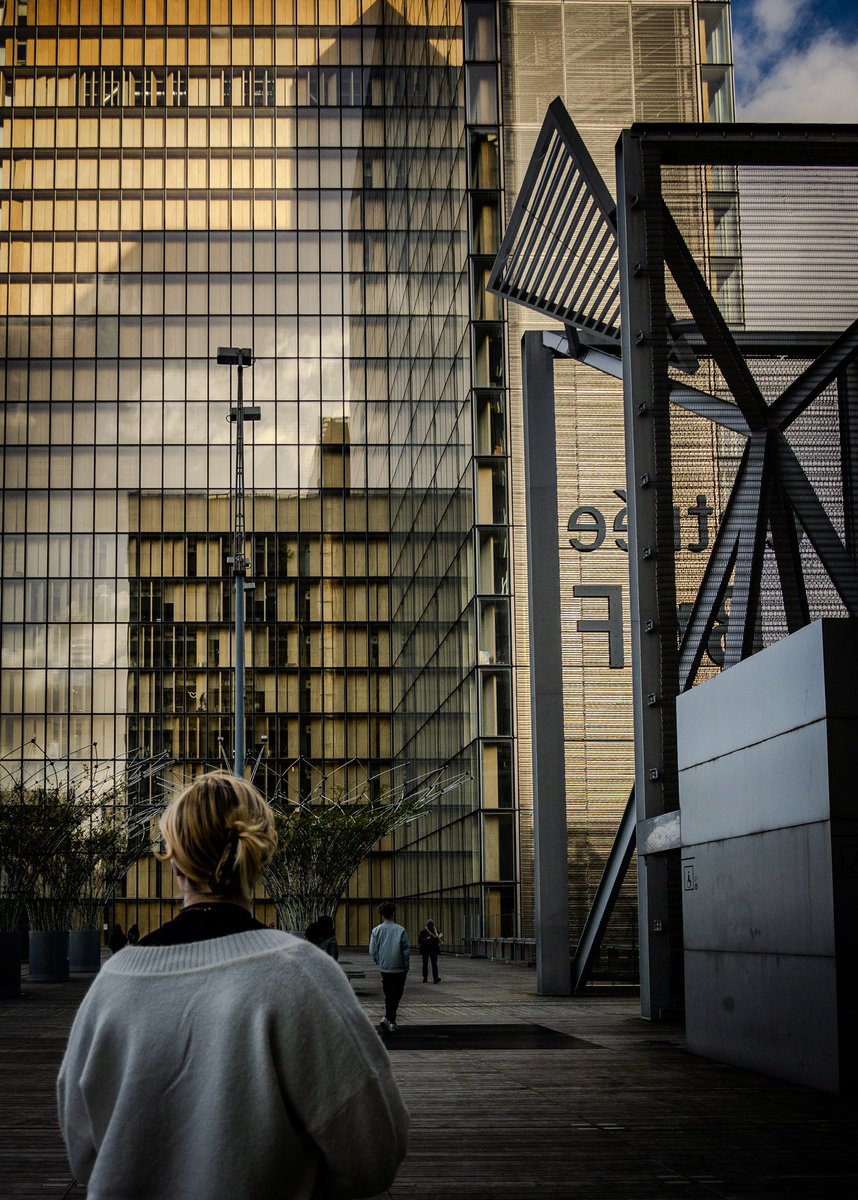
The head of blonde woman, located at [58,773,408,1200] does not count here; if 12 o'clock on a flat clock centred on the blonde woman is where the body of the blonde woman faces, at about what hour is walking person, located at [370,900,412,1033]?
The walking person is roughly at 12 o'clock from the blonde woman.

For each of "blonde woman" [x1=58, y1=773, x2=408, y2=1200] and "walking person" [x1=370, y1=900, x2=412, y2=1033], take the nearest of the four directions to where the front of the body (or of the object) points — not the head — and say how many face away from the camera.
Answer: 2

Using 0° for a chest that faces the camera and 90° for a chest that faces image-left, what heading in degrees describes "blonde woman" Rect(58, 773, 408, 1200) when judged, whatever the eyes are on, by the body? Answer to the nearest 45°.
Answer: approximately 180°

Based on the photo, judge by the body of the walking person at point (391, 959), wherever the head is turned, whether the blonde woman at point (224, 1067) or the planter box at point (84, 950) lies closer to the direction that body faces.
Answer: the planter box

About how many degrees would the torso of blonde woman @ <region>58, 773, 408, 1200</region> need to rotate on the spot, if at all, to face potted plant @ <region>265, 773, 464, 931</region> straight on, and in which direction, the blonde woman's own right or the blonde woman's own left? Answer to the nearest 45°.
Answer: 0° — they already face it

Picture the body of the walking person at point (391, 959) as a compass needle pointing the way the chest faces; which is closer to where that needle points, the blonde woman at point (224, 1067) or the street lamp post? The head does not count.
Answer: the street lamp post

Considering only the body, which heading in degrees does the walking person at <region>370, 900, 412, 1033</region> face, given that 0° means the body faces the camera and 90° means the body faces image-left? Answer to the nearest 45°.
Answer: approximately 180°
